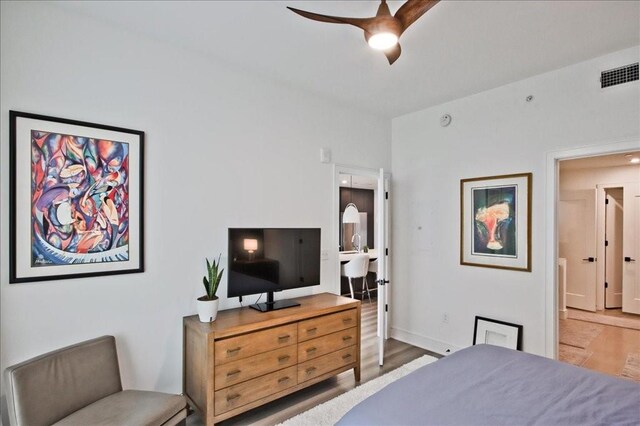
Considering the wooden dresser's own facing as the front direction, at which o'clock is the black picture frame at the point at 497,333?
The black picture frame is roughly at 10 o'clock from the wooden dresser.

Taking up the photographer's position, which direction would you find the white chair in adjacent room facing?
facing away from the viewer and to the left of the viewer

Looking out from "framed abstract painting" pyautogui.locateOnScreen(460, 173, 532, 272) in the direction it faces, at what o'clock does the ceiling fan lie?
The ceiling fan is roughly at 11 o'clock from the framed abstract painting.

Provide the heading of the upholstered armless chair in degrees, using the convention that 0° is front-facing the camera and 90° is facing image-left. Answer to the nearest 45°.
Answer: approximately 315°

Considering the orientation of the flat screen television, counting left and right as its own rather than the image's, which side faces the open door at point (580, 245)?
left

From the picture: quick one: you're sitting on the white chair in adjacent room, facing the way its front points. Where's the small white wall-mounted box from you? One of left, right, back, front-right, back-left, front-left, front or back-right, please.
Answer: back-left

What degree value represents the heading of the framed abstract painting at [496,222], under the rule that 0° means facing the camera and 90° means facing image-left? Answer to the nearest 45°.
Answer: approximately 45°

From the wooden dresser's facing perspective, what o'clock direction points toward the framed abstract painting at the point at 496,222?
The framed abstract painting is roughly at 10 o'clock from the wooden dresser.

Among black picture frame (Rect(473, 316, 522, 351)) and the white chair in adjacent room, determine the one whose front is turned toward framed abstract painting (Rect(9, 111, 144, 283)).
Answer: the black picture frame

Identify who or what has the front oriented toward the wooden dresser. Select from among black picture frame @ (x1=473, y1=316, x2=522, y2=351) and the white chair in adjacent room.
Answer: the black picture frame
